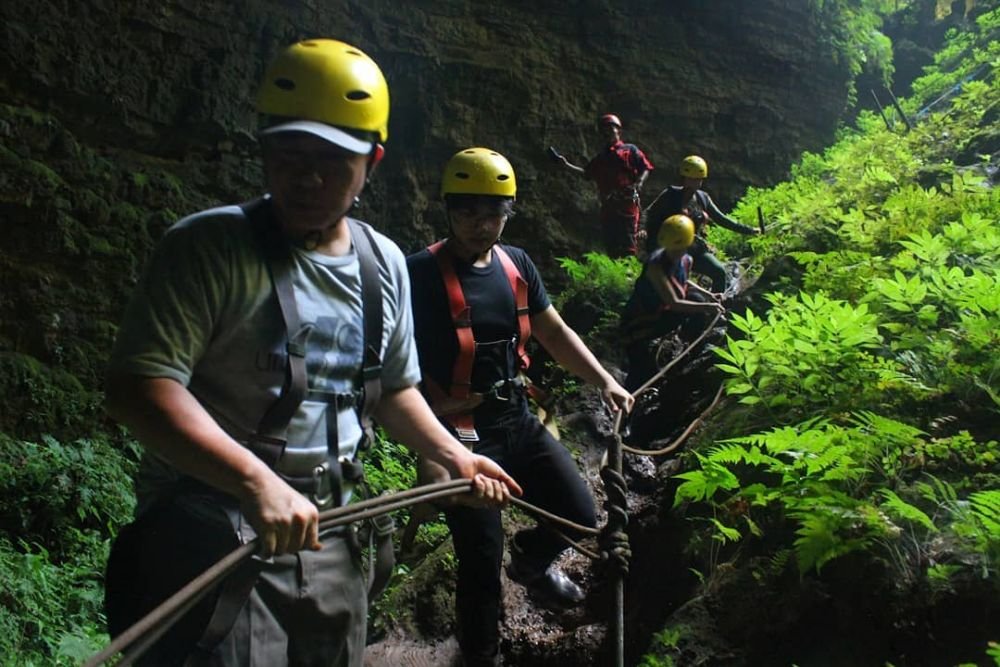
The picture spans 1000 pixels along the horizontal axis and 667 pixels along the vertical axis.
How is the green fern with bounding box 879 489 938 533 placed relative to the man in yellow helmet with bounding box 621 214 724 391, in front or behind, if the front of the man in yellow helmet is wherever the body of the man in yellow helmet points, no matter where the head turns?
in front

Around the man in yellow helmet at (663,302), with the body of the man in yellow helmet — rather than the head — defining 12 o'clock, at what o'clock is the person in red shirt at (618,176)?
The person in red shirt is roughly at 7 o'clock from the man in yellow helmet.

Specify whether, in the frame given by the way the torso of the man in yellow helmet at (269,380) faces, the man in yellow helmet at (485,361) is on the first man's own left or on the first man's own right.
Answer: on the first man's own left

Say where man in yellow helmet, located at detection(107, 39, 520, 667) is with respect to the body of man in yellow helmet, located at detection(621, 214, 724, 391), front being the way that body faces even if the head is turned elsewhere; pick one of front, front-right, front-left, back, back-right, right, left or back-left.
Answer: front-right

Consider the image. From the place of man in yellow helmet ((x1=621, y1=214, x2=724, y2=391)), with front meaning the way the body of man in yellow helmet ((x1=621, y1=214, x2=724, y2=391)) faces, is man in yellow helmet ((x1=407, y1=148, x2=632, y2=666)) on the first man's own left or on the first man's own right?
on the first man's own right

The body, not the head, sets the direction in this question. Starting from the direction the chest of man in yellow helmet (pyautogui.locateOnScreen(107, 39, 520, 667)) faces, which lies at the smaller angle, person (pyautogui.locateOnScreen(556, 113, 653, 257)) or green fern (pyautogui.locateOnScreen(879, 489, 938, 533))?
the green fern

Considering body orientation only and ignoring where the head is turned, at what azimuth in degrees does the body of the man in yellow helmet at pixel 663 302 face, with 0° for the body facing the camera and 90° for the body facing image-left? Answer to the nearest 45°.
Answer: approximately 315°

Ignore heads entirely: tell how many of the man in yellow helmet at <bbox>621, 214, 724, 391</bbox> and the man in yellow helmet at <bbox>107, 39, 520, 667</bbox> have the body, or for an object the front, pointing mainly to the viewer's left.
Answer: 0

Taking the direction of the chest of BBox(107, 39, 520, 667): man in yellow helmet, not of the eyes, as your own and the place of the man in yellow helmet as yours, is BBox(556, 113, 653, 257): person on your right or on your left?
on your left

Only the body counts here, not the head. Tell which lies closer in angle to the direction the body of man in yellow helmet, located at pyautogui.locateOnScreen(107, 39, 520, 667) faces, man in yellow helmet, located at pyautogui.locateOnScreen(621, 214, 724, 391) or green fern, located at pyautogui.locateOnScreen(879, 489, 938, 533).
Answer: the green fern

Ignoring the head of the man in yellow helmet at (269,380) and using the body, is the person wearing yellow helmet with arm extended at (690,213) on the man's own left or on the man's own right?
on the man's own left

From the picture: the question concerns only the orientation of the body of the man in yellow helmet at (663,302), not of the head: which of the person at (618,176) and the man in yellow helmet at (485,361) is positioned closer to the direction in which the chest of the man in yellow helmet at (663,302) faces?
the man in yellow helmet
